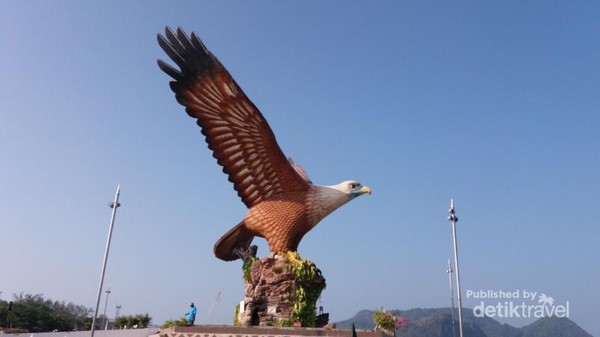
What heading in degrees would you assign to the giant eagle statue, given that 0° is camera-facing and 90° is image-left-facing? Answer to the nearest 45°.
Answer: approximately 270°

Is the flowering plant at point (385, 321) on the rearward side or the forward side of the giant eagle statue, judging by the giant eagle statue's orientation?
on the forward side
